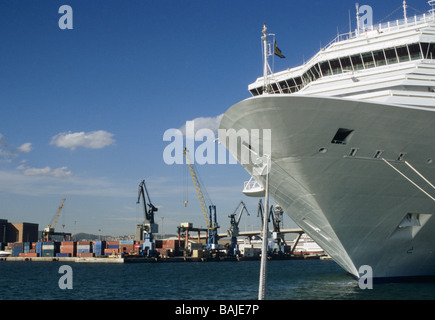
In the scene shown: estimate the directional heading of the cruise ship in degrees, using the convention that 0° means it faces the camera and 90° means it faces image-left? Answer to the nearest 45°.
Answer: approximately 45°
